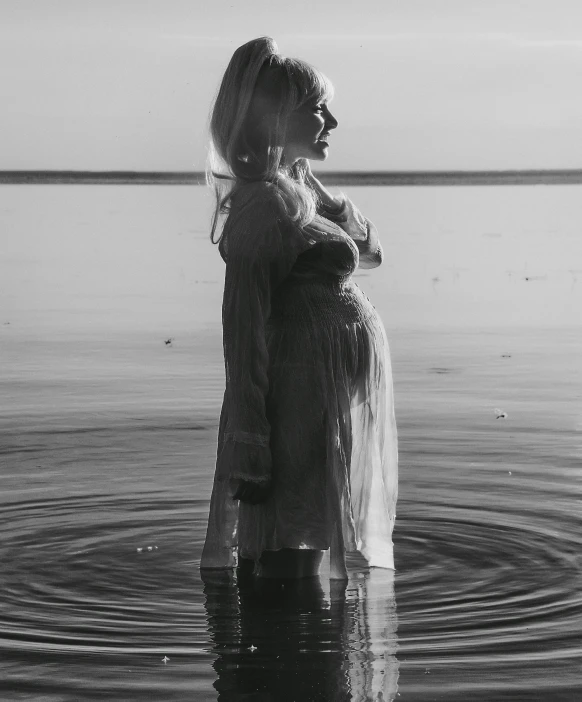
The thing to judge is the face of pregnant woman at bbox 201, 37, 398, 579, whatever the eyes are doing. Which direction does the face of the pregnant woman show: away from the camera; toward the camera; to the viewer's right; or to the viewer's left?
to the viewer's right

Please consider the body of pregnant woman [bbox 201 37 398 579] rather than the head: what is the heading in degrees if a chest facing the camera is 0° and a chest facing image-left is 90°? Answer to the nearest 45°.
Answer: approximately 270°
